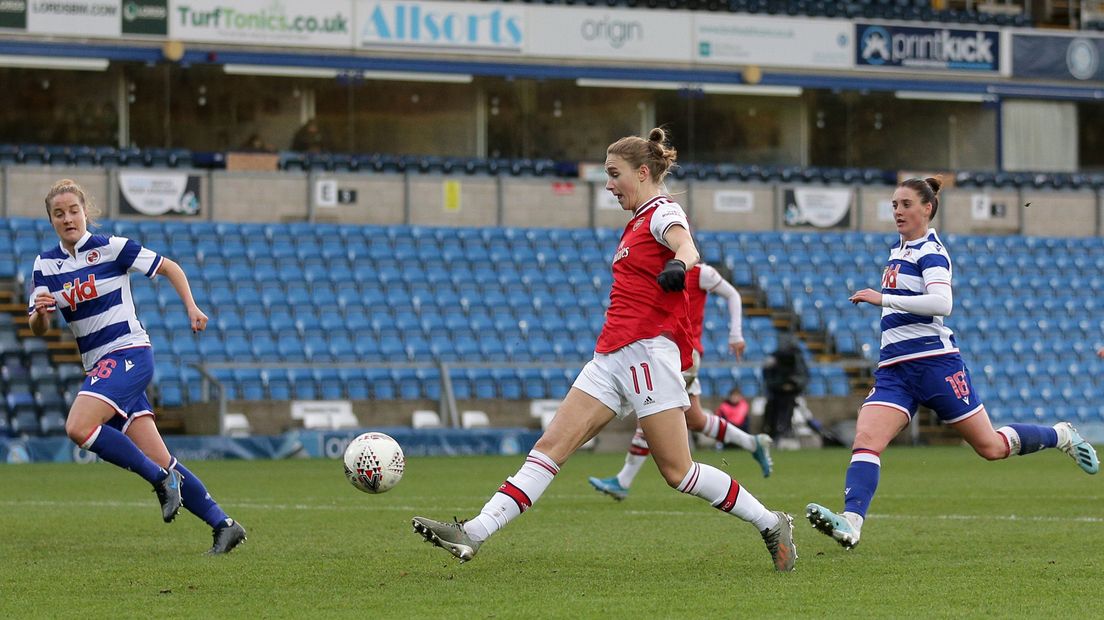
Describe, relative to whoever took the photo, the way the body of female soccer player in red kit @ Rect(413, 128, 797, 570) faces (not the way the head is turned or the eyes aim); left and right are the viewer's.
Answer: facing to the left of the viewer

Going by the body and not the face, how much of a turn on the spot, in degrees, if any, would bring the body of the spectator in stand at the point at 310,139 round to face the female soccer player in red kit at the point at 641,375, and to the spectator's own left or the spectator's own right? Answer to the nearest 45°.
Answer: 0° — they already face them

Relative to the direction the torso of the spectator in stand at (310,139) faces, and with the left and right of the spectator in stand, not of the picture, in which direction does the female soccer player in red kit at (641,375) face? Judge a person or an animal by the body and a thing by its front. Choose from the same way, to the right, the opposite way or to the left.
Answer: to the right

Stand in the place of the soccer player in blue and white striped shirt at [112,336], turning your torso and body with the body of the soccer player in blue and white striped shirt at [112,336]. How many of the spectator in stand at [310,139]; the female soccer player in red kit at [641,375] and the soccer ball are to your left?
2

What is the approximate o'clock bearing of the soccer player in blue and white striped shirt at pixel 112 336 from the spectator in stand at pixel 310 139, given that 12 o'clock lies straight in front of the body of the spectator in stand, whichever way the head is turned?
The soccer player in blue and white striped shirt is roughly at 12 o'clock from the spectator in stand.

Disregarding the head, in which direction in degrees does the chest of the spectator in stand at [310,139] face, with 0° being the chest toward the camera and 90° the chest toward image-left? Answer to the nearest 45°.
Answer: approximately 0°

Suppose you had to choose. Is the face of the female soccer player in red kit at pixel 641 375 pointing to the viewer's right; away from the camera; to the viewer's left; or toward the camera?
to the viewer's left

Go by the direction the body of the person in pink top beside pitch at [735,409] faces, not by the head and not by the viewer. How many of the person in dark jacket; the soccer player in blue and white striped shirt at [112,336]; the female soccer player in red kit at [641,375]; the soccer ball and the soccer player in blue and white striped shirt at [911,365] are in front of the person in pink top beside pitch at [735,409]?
4

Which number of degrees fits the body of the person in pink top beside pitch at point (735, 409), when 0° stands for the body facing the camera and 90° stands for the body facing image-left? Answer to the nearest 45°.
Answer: approximately 0°

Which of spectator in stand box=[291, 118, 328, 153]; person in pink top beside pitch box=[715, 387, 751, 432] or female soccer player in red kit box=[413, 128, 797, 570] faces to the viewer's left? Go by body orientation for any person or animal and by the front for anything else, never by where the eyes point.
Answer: the female soccer player in red kit
